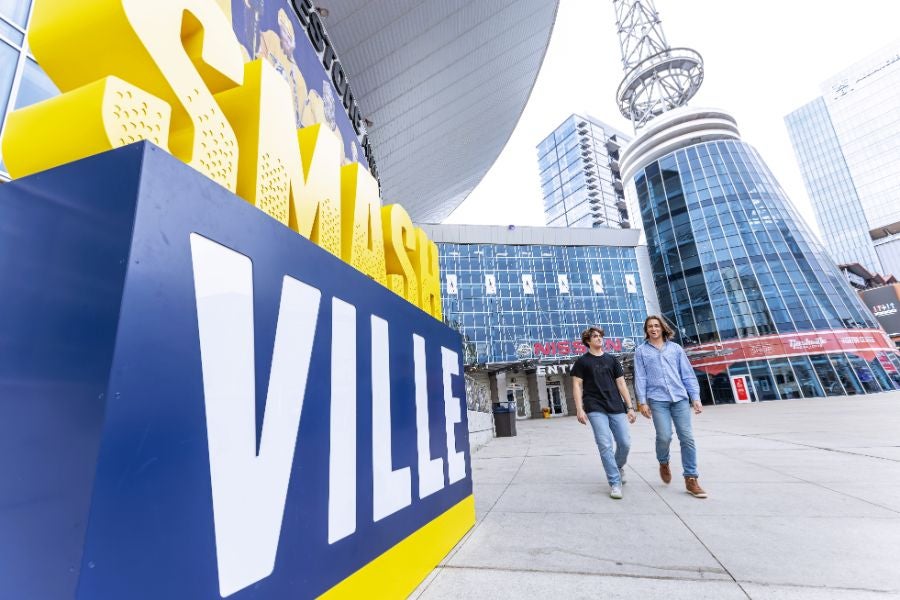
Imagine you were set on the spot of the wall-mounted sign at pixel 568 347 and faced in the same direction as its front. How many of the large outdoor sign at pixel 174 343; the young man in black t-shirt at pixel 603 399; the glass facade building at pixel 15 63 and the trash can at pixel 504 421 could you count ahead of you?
4

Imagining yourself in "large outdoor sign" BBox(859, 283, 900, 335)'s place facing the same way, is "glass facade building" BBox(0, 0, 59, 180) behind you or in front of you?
in front

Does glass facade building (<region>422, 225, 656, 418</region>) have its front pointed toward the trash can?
yes

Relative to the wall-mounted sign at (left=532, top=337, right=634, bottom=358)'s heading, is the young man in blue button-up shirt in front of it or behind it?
in front

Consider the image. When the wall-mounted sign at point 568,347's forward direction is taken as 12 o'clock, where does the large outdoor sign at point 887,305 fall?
The large outdoor sign is roughly at 8 o'clock from the wall-mounted sign.

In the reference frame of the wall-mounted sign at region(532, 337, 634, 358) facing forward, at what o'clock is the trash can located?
The trash can is roughly at 12 o'clock from the wall-mounted sign.

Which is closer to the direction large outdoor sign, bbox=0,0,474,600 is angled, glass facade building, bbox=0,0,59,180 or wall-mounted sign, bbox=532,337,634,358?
the wall-mounted sign

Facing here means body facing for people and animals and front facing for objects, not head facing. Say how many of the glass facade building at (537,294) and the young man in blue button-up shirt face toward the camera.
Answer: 2

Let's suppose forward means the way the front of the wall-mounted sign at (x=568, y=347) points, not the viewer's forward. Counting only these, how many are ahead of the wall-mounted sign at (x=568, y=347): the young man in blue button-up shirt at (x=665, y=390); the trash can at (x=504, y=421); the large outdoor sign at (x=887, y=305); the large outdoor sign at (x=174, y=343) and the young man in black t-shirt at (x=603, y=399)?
4

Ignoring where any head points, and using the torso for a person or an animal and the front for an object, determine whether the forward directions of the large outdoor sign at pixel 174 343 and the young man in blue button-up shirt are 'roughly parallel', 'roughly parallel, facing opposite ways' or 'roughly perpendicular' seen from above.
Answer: roughly perpendicular
